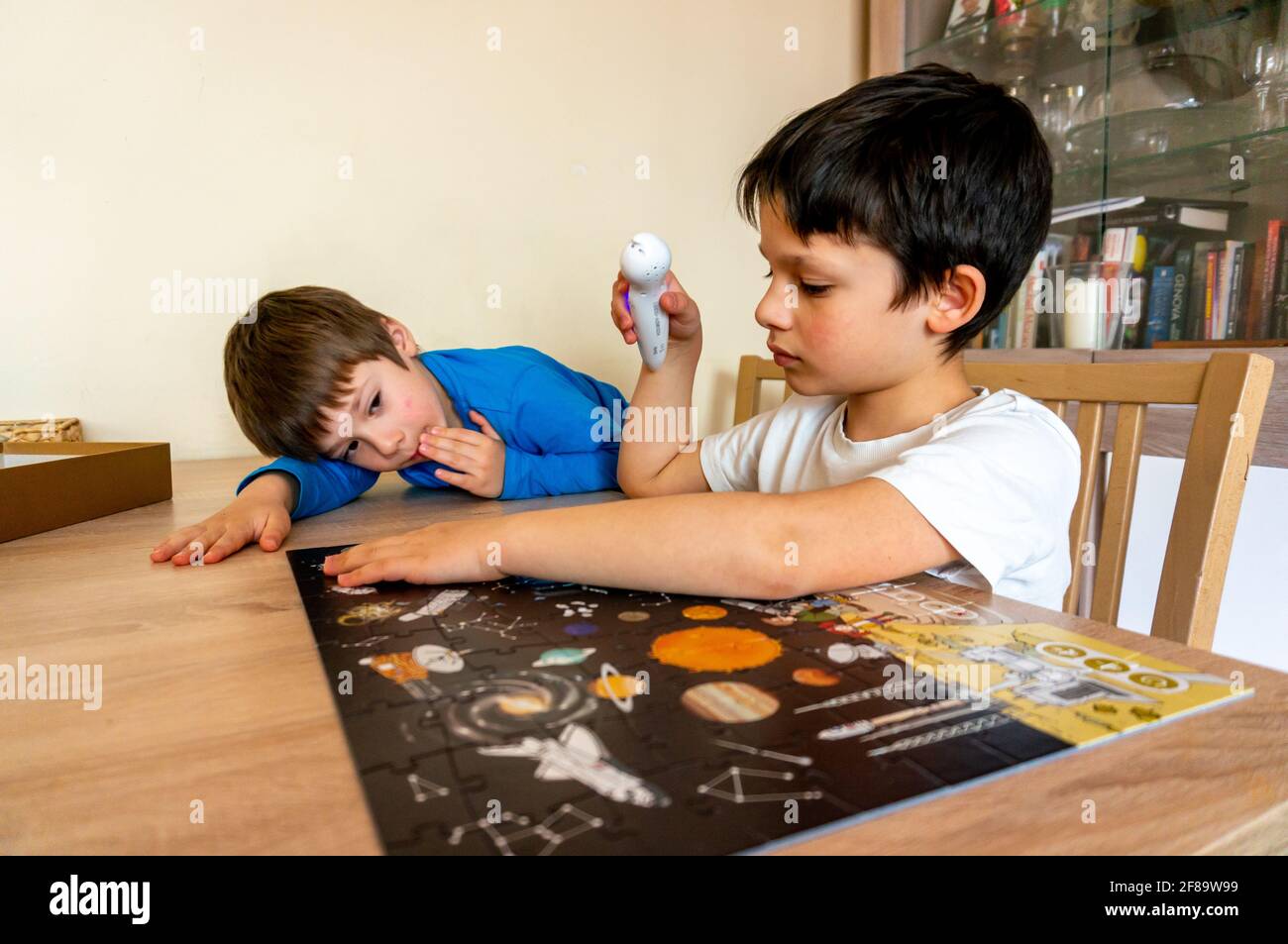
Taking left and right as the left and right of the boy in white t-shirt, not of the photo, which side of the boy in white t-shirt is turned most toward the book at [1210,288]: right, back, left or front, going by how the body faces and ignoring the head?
back

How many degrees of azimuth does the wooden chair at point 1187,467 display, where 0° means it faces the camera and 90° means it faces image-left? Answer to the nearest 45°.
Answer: approximately 45°

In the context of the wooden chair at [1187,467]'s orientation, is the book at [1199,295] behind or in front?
behind

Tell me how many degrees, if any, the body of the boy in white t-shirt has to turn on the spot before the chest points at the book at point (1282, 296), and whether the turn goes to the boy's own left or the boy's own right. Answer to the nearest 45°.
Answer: approximately 180°

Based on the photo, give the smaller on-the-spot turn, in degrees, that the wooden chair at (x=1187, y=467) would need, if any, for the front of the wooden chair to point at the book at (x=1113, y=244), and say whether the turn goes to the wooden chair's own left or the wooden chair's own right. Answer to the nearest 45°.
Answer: approximately 135° to the wooden chair's own right

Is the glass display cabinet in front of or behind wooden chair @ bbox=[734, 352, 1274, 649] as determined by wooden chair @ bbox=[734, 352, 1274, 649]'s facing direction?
behind

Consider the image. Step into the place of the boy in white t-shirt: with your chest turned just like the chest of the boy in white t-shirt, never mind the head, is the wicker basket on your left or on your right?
on your right

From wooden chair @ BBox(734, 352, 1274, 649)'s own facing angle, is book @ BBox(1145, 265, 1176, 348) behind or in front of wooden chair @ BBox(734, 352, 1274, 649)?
behind

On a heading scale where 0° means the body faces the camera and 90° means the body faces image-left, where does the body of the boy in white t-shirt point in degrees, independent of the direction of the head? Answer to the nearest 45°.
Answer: approximately 45°

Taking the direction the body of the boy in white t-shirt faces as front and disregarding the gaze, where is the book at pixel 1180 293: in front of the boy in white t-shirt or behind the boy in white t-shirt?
behind
